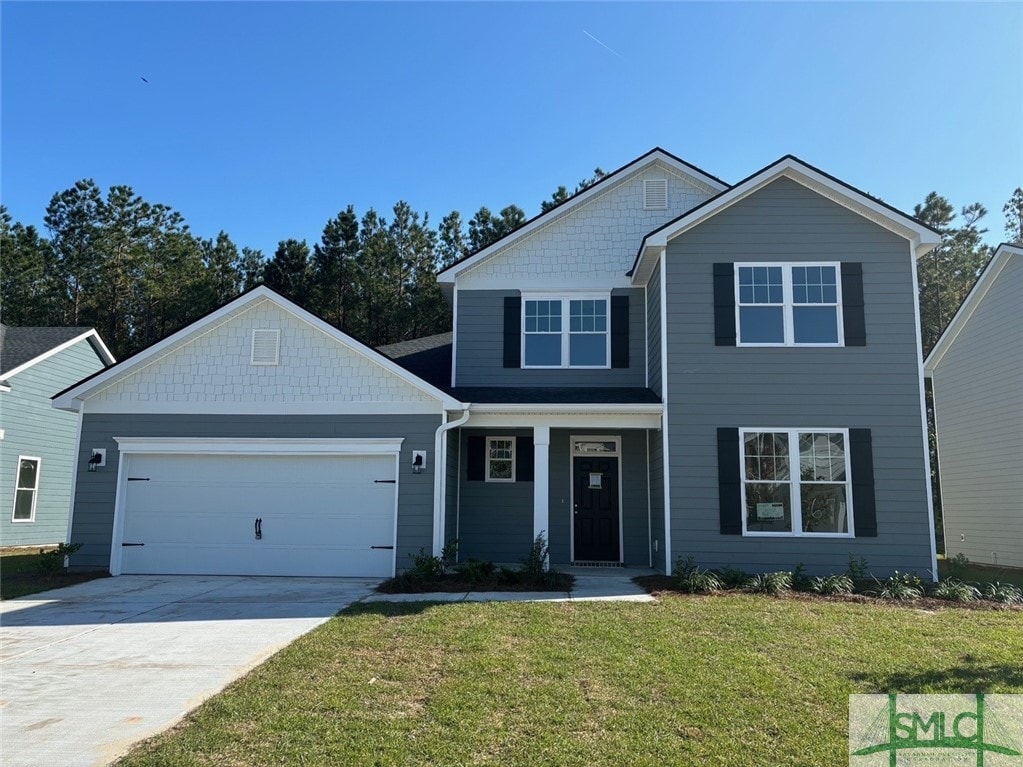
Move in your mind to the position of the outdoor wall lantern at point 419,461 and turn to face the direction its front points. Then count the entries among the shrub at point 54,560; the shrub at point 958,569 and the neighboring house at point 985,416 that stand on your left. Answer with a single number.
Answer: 2

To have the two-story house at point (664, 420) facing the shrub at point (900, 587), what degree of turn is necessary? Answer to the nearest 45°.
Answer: approximately 45° to its left

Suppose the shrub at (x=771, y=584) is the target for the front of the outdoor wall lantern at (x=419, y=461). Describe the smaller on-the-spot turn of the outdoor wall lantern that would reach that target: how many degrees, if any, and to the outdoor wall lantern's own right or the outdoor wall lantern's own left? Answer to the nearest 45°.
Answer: approximately 90° to the outdoor wall lantern's own left

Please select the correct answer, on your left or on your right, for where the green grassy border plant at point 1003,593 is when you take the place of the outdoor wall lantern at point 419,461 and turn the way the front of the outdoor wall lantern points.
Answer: on your left

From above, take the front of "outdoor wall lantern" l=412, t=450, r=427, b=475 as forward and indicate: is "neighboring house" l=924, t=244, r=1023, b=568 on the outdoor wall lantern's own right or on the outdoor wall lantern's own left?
on the outdoor wall lantern's own left

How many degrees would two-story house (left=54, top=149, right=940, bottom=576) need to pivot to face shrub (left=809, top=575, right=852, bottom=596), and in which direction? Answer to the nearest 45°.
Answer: approximately 45° to its left

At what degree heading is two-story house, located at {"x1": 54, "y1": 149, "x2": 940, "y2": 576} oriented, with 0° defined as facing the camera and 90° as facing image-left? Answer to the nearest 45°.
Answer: approximately 0°

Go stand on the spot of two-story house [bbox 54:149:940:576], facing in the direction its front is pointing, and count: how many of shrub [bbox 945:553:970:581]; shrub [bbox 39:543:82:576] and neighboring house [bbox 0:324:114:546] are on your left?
1

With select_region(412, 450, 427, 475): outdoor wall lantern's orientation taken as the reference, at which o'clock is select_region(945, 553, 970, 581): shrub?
The shrub is roughly at 9 o'clock from the outdoor wall lantern.
